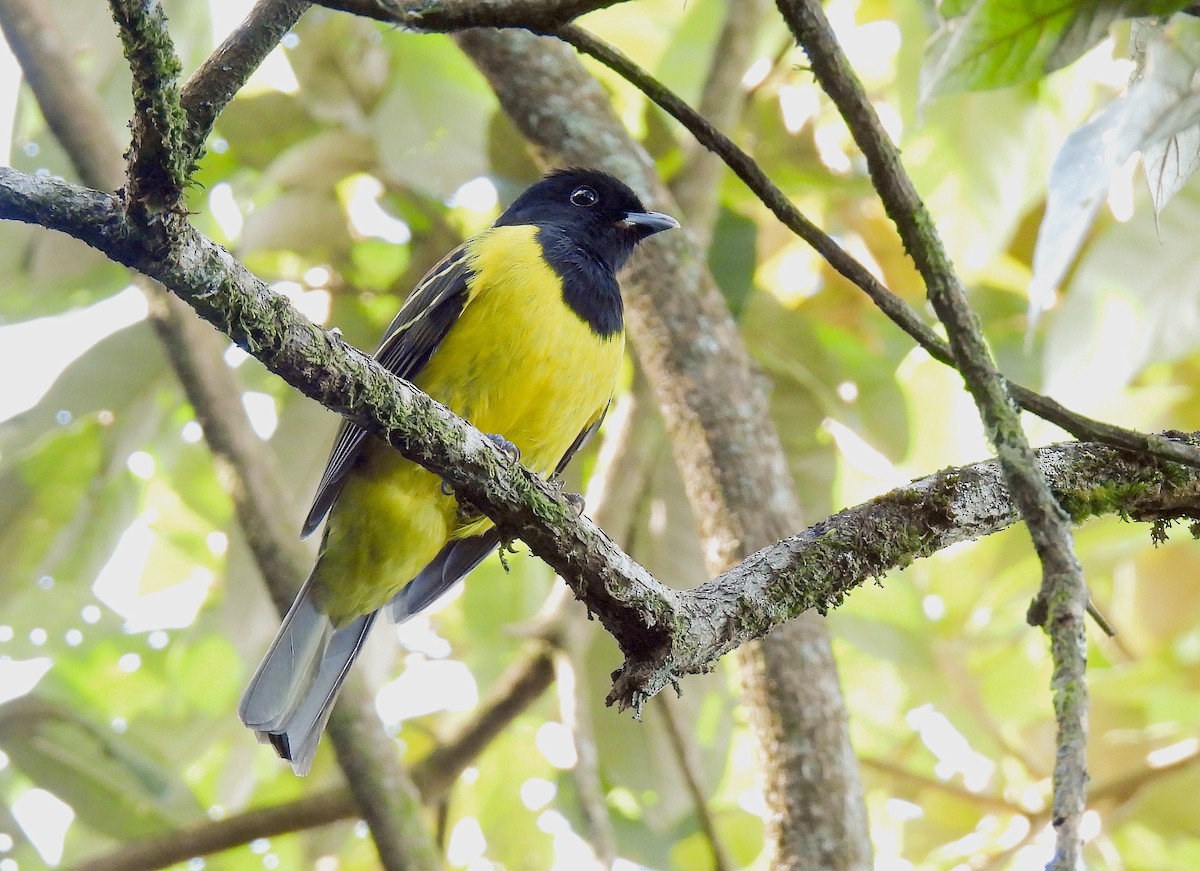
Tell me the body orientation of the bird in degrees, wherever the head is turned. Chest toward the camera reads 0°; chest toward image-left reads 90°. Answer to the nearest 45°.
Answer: approximately 315°

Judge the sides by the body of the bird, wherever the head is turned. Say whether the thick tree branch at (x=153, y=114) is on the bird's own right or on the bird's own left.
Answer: on the bird's own right
